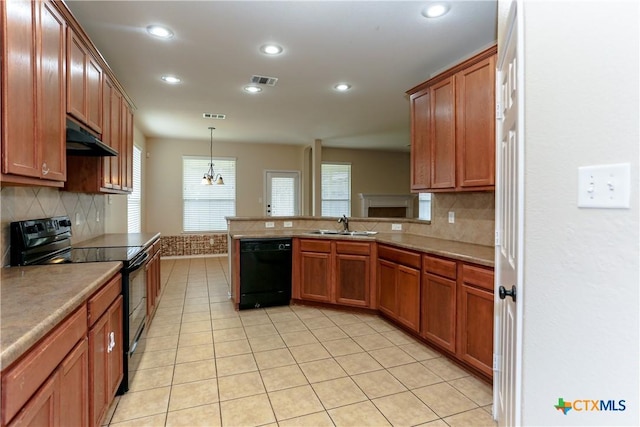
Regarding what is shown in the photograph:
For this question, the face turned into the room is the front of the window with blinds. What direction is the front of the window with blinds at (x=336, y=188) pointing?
toward the camera

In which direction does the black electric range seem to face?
to the viewer's right

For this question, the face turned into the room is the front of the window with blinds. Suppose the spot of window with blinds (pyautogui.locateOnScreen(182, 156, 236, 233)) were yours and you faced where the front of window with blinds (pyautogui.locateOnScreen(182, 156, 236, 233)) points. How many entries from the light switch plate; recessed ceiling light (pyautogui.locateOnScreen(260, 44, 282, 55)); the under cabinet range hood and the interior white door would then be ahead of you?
4

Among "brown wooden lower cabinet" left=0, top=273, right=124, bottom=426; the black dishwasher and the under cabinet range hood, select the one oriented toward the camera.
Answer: the black dishwasher

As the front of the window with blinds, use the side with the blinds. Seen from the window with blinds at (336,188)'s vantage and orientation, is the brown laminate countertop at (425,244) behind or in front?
in front

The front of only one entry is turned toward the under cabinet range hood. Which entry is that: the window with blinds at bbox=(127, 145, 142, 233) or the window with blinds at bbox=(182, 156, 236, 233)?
the window with blinds at bbox=(182, 156, 236, 233)

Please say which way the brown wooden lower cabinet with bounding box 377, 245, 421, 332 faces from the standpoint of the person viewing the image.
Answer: facing the viewer and to the left of the viewer

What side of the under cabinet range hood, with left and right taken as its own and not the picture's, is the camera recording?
right

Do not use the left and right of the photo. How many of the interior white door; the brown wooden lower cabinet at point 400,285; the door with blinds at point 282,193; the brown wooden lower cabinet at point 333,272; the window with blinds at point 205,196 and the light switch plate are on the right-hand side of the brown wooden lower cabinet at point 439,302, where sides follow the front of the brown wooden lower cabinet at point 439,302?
4

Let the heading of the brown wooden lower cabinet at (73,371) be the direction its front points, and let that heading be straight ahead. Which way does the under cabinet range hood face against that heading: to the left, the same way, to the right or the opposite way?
the same way

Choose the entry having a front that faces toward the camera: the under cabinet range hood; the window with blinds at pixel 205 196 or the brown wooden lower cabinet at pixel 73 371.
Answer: the window with blinds

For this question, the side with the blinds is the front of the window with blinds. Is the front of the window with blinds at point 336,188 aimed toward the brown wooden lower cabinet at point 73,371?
yes

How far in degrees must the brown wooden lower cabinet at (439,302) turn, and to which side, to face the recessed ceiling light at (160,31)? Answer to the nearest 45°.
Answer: approximately 45° to its right

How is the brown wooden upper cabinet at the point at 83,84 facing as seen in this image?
to the viewer's right

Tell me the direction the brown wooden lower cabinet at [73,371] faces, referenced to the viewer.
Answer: facing to the right of the viewer

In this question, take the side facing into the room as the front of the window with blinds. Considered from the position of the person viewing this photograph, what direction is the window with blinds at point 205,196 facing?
facing the viewer

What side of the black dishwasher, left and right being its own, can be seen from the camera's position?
front
